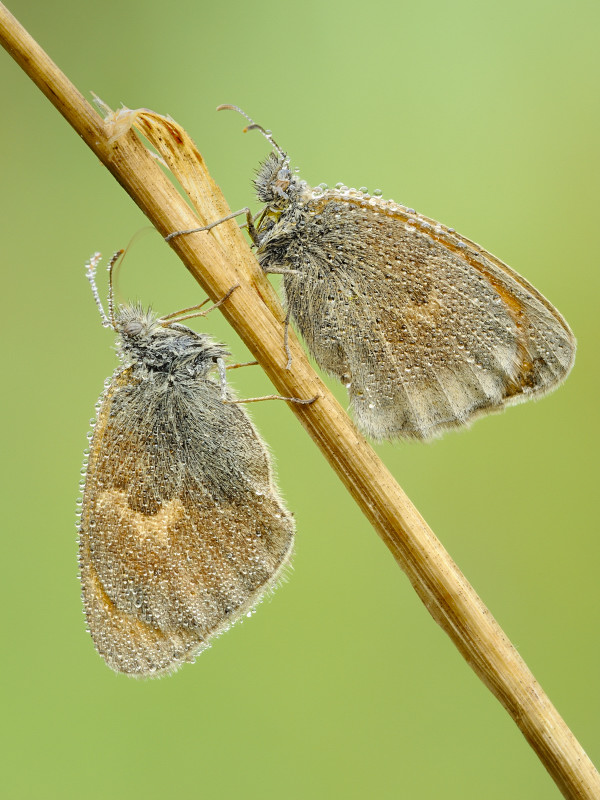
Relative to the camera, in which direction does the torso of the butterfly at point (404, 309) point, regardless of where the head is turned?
to the viewer's left
